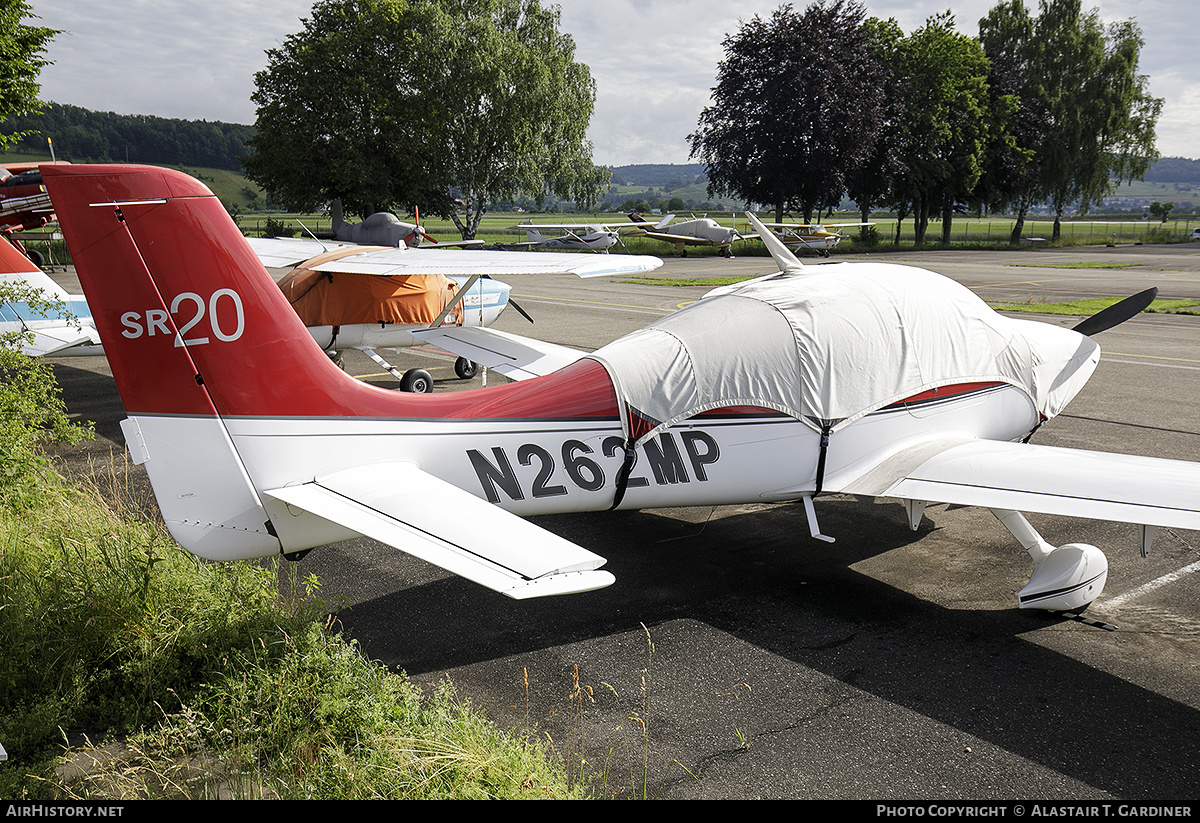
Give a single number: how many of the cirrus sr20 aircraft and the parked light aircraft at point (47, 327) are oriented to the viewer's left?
0

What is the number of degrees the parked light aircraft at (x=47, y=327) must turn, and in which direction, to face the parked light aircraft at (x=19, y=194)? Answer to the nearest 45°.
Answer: approximately 45° to its left

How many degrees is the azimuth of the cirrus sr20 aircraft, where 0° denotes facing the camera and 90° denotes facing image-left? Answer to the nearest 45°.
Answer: approximately 225°

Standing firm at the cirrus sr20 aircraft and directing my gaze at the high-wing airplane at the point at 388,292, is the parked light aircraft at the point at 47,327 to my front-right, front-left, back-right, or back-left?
front-left

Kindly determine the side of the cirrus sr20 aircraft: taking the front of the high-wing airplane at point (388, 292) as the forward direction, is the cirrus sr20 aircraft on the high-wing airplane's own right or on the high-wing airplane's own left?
on the high-wing airplane's own right

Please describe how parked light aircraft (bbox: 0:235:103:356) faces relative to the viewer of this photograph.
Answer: facing away from the viewer and to the right of the viewer
